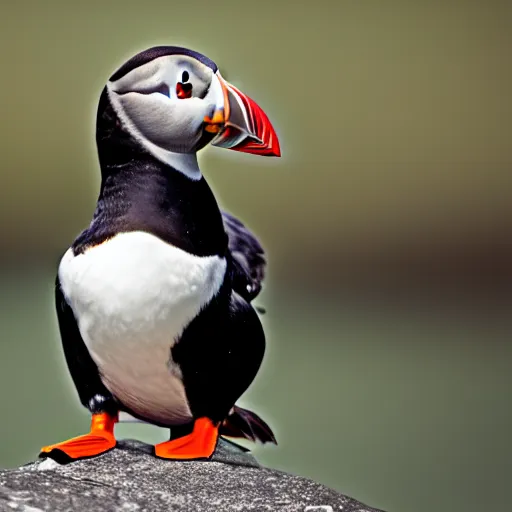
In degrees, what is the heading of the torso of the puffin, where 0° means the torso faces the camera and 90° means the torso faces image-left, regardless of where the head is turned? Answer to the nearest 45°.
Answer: approximately 45°
